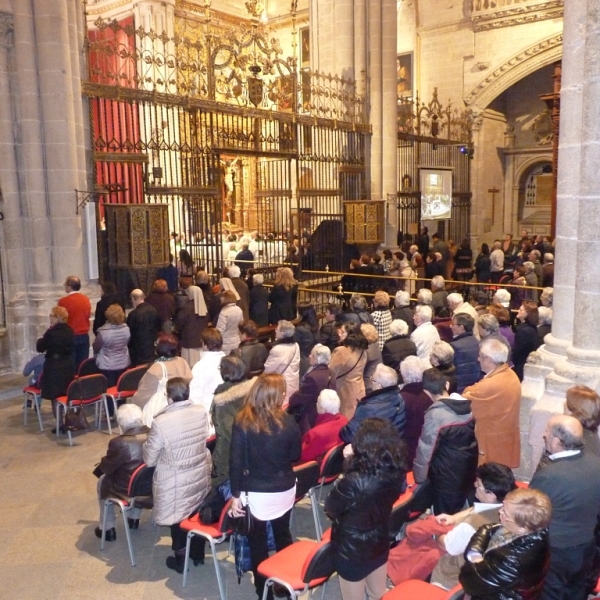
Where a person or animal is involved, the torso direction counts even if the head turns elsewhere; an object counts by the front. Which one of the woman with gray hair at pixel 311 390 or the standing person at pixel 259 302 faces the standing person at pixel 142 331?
the woman with gray hair

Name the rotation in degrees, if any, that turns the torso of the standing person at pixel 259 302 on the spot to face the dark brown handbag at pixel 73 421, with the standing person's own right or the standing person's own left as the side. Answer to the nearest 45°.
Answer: approximately 135° to the standing person's own left

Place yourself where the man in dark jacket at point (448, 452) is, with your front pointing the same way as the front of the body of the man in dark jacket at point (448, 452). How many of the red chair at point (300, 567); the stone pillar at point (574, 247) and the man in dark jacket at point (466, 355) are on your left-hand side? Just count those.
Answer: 1

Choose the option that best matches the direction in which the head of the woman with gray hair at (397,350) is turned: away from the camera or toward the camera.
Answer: away from the camera

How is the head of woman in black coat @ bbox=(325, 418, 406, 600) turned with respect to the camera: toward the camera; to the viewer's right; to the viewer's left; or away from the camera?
away from the camera

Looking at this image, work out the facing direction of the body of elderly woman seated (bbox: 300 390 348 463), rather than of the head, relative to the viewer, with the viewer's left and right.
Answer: facing away from the viewer and to the left of the viewer

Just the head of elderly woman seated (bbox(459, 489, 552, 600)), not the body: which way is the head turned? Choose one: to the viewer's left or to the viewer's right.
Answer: to the viewer's left

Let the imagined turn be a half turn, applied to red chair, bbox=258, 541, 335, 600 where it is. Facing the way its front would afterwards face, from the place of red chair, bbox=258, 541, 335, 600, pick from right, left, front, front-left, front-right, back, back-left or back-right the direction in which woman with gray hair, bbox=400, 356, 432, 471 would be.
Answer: left

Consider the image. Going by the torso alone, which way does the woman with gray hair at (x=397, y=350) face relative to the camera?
away from the camera

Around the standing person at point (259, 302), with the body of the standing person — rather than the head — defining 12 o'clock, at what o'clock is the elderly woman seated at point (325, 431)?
The elderly woman seated is roughly at 6 o'clock from the standing person.

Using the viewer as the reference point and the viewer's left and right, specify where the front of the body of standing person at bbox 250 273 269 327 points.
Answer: facing away from the viewer

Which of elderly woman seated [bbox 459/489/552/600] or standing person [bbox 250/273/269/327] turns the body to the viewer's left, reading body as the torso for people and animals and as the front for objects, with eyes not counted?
the elderly woman seated

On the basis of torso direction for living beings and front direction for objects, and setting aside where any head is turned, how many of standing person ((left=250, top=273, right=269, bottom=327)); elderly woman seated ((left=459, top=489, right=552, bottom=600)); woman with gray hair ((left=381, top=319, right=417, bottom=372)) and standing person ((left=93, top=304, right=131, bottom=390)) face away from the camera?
3

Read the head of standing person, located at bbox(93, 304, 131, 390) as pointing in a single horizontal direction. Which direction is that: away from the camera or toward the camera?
away from the camera

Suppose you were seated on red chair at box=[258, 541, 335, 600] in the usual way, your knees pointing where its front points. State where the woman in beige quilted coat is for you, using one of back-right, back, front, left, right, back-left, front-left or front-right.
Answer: front

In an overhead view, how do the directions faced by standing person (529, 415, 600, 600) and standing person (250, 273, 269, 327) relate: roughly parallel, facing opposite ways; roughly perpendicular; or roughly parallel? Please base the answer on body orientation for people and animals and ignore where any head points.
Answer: roughly parallel

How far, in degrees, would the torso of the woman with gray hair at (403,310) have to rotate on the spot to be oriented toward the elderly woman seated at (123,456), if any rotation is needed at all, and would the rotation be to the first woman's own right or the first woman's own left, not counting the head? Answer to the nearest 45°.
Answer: approximately 90° to the first woman's own left

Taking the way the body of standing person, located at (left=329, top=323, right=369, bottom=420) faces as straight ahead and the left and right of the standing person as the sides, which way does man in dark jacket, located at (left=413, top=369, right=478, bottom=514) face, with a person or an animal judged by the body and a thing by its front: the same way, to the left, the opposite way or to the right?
the same way

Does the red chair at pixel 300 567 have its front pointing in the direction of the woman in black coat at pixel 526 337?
no

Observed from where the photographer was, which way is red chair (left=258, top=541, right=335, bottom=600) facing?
facing away from the viewer and to the left of the viewer

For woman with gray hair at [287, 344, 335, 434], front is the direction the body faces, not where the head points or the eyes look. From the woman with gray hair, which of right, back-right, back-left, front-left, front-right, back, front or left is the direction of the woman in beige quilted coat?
left
